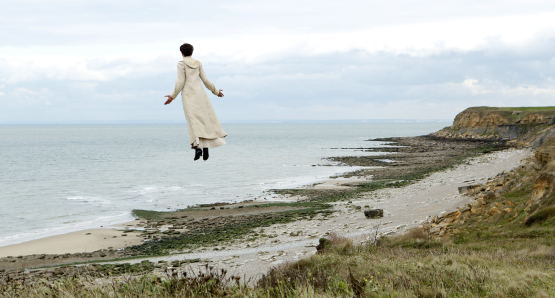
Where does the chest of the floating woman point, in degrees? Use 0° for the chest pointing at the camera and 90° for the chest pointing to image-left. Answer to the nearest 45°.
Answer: approximately 180°

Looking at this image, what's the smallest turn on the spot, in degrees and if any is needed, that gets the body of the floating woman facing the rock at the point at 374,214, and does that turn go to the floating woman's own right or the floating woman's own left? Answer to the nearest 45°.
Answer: approximately 45° to the floating woman's own right
